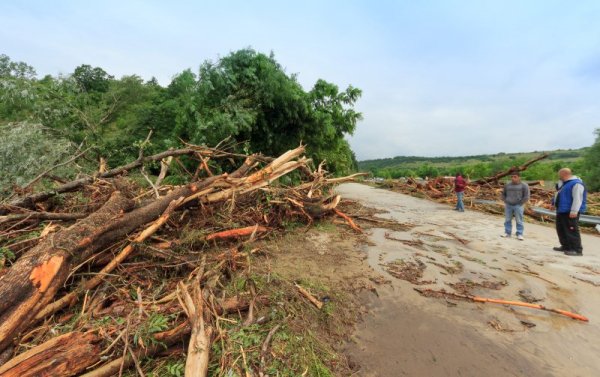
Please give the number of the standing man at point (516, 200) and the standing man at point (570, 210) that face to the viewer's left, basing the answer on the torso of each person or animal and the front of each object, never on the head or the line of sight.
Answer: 1

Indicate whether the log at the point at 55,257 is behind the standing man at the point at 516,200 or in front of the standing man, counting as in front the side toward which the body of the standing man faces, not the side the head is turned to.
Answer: in front

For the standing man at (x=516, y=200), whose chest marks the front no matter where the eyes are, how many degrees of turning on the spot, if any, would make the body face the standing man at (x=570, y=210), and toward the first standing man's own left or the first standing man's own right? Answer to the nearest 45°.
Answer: approximately 45° to the first standing man's own left

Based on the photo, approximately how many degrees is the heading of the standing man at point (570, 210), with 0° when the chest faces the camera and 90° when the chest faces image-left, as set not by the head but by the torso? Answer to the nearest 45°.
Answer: approximately 90°

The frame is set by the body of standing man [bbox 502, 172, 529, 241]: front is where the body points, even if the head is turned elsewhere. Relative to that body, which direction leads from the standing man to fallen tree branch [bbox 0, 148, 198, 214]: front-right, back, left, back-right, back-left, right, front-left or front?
front-right

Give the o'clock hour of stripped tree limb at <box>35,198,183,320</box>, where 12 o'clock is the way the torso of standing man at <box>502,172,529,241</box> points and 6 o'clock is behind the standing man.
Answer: The stripped tree limb is roughly at 1 o'clock from the standing man.

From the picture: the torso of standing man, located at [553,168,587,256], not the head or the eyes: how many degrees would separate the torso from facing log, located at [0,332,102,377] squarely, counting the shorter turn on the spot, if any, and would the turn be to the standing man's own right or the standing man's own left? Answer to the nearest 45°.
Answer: approximately 90° to the standing man's own left

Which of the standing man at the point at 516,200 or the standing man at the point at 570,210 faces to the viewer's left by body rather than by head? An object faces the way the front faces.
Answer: the standing man at the point at 570,210

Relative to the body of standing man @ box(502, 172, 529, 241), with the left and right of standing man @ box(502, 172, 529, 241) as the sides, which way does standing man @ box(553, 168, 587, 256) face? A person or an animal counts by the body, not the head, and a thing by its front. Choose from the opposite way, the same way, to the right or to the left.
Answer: to the right

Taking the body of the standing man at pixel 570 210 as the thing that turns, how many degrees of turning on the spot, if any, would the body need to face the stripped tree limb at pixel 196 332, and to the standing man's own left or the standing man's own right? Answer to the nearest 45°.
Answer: approximately 90° to the standing man's own left

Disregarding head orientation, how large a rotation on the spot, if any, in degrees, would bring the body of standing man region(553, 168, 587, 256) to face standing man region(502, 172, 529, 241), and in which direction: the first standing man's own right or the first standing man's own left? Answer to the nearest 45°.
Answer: approximately 45° to the first standing man's own right

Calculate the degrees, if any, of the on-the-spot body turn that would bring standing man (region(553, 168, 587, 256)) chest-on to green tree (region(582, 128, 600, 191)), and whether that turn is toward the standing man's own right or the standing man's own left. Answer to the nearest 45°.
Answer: approximately 90° to the standing man's own right

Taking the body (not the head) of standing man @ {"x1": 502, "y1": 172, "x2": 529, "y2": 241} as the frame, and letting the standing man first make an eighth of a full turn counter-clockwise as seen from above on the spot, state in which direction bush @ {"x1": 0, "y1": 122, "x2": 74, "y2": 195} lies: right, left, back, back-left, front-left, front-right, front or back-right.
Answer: right
